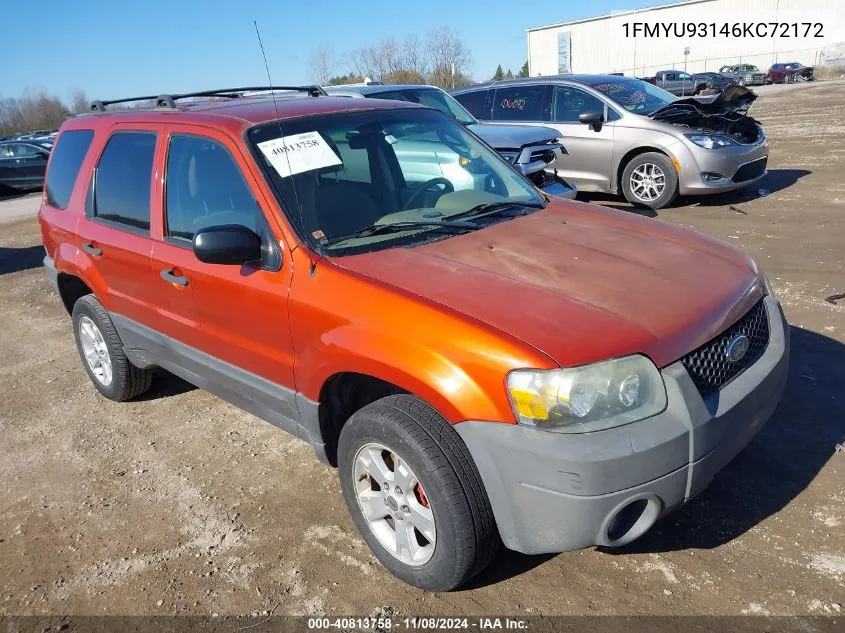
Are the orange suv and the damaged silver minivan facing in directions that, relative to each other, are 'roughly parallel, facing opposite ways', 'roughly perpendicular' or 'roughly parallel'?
roughly parallel

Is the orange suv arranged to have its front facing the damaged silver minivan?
no

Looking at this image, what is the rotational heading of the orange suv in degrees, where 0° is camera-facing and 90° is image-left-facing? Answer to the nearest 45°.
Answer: approximately 315°

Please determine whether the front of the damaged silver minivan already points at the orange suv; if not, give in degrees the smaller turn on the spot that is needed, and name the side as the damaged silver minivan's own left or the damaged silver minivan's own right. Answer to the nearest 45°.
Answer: approximately 45° to the damaged silver minivan's own right

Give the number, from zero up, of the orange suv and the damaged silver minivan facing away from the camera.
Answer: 0

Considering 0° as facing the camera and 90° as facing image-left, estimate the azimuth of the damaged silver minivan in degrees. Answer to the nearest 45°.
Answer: approximately 315°
